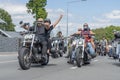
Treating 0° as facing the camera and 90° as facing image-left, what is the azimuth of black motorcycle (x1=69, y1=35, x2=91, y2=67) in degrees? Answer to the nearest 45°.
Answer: approximately 0°

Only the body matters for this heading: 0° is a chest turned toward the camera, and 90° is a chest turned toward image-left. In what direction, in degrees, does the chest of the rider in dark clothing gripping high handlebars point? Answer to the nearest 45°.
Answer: approximately 45°

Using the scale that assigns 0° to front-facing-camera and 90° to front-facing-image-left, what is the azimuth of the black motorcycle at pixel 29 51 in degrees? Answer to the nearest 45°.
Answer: approximately 45°
